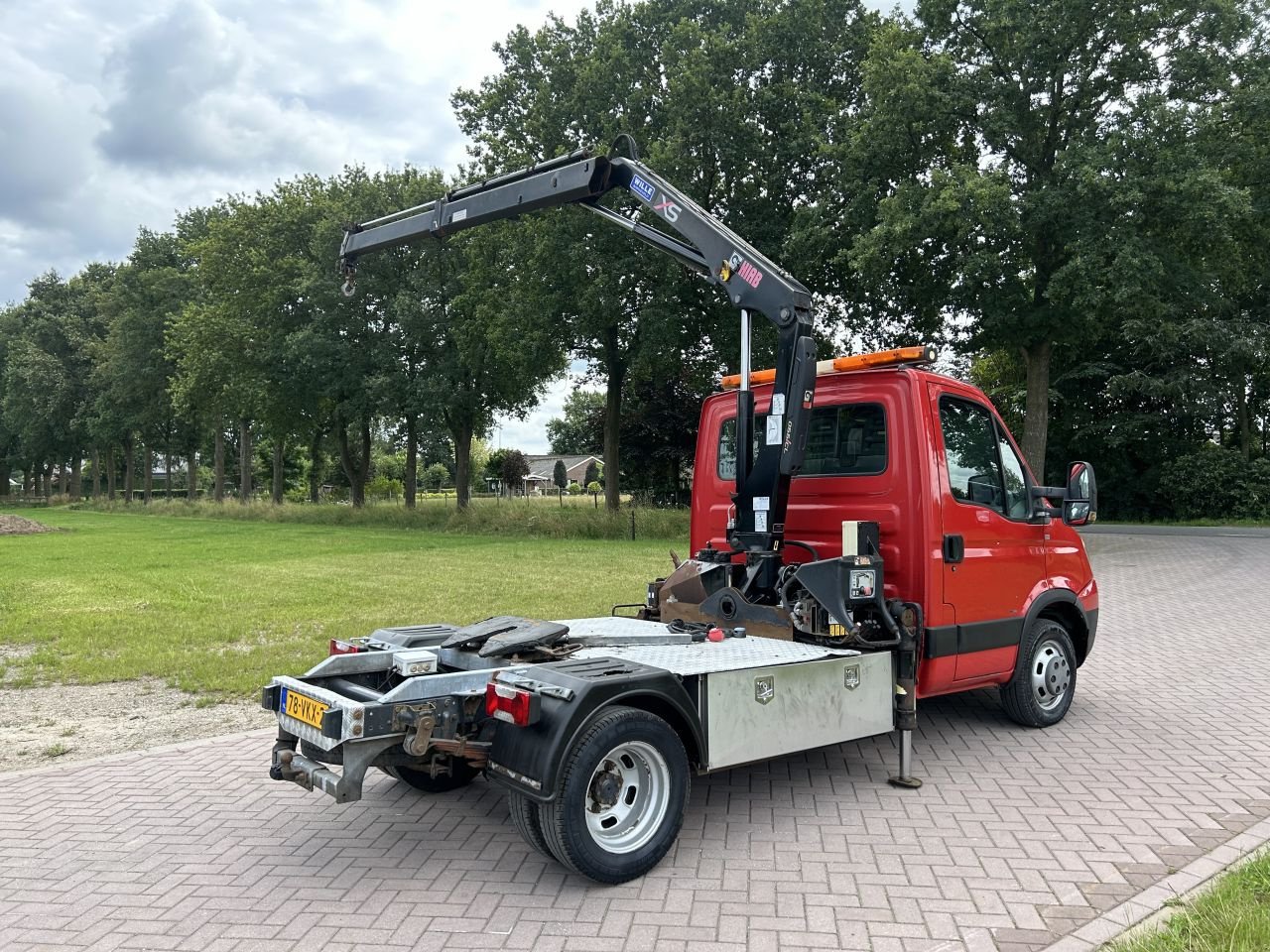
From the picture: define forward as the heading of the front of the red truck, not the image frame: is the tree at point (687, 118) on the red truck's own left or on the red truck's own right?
on the red truck's own left

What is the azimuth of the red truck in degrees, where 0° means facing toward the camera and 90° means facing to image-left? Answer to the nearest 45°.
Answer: approximately 225°

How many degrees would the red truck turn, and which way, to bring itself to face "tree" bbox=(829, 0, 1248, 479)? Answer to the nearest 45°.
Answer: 0° — it already faces it

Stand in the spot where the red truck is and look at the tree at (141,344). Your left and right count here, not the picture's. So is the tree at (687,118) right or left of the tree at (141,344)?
right

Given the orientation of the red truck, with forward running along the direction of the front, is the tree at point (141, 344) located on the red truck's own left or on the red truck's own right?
on the red truck's own left
